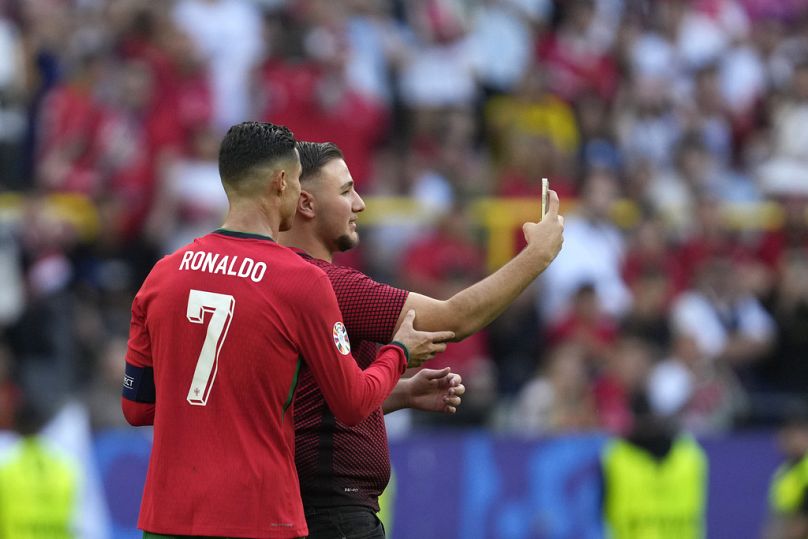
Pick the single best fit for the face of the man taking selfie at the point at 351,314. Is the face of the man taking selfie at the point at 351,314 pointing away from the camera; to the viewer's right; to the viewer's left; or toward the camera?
to the viewer's right

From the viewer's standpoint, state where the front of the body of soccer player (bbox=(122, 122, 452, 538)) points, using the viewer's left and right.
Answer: facing away from the viewer and to the right of the viewer

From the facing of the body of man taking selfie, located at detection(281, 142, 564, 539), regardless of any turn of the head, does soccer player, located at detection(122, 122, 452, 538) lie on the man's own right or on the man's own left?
on the man's own right

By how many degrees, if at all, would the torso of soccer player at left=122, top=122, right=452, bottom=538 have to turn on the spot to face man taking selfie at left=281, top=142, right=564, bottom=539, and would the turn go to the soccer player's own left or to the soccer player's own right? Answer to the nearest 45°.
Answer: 0° — they already face them

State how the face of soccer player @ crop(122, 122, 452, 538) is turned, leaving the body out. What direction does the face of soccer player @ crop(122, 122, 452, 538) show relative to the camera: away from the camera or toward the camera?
away from the camera

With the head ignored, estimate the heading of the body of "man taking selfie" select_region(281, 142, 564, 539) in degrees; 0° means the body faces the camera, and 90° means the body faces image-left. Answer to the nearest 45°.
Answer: approximately 270°
